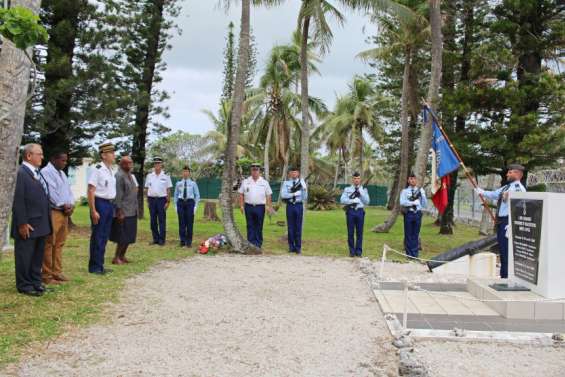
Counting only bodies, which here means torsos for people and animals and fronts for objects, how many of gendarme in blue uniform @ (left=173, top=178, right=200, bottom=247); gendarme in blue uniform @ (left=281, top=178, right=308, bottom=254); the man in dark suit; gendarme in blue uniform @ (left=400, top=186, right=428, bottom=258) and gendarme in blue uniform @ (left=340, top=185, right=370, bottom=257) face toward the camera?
4

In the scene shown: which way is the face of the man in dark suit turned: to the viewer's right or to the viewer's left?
to the viewer's right

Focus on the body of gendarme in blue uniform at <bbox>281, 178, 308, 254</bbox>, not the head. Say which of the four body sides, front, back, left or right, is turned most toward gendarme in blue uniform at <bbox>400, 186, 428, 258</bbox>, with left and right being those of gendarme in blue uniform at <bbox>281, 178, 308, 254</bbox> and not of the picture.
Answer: left

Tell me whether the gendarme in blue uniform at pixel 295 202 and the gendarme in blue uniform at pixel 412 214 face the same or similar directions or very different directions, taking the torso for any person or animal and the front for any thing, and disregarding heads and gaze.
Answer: same or similar directions

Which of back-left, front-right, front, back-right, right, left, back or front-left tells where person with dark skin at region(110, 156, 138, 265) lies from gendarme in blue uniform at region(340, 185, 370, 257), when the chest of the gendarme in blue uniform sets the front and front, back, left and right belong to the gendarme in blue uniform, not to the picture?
front-right

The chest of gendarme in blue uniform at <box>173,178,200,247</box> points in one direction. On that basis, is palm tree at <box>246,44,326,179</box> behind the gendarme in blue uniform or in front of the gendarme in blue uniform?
behind

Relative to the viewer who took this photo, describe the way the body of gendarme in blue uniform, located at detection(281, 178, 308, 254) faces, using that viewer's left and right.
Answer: facing the viewer

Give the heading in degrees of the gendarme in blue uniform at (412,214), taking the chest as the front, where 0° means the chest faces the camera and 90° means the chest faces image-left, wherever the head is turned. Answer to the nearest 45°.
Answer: approximately 0°

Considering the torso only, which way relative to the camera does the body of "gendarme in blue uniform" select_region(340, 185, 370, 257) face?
toward the camera

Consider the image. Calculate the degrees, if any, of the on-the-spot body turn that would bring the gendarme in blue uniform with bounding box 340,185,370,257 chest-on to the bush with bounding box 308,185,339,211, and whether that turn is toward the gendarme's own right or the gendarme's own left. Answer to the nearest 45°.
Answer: approximately 180°

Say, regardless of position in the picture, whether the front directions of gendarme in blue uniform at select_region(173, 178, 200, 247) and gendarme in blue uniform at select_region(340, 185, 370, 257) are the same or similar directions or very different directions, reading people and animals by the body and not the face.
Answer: same or similar directions

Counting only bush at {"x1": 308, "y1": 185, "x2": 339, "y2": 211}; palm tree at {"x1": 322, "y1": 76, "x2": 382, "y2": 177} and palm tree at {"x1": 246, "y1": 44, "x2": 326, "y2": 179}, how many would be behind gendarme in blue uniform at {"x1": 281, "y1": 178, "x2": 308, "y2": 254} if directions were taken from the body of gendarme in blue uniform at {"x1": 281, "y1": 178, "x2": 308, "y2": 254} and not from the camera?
3

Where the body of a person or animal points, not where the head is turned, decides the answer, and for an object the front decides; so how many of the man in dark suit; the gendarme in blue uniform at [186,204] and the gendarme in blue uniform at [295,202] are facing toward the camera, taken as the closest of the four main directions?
2

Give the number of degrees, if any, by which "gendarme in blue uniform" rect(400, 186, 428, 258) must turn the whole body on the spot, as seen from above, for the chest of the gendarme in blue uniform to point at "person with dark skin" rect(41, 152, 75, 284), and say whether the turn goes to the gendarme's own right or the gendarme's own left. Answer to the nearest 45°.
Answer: approximately 45° to the gendarme's own right

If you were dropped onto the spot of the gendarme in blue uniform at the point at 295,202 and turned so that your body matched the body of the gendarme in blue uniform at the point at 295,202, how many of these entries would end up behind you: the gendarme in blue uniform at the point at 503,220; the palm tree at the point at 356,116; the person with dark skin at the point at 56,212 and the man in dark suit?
1
